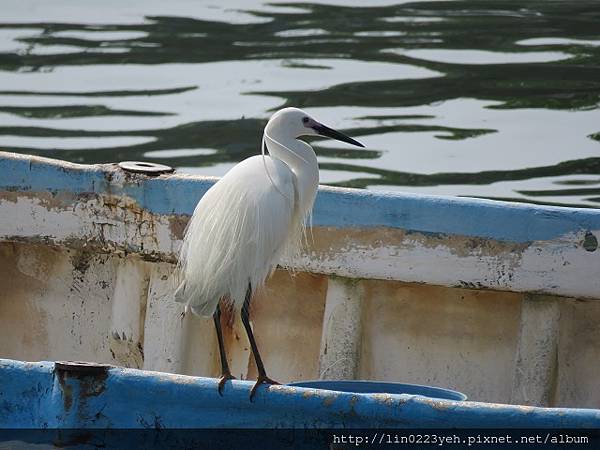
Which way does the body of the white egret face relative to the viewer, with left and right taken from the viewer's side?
facing to the right of the viewer
